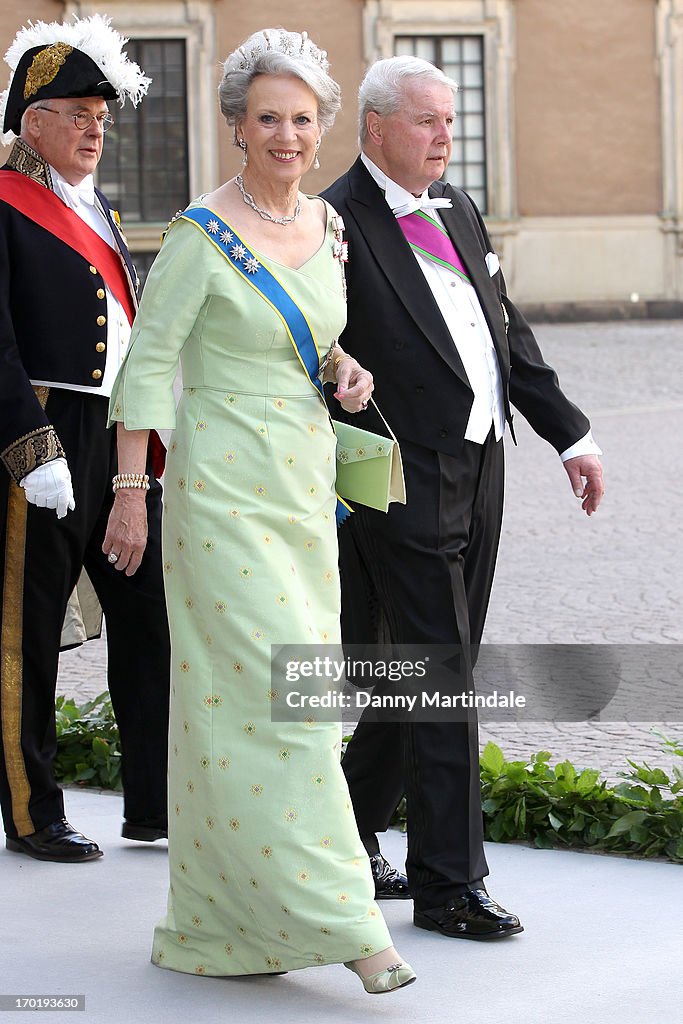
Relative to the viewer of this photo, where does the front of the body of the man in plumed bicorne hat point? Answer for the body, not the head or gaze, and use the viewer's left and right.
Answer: facing the viewer and to the right of the viewer

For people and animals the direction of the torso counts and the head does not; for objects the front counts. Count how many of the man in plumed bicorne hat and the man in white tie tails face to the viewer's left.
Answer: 0

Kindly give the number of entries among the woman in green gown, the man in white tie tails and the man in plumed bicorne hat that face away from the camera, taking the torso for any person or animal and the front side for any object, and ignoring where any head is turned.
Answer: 0

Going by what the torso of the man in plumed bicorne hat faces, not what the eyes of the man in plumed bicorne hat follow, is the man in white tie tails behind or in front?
in front

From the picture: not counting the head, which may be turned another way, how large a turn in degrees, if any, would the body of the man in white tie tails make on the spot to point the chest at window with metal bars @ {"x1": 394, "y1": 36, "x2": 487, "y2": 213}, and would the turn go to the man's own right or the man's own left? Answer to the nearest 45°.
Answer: approximately 135° to the man's own left

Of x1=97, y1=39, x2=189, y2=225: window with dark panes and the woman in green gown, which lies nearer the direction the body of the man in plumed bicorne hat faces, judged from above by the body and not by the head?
the woman in green gown

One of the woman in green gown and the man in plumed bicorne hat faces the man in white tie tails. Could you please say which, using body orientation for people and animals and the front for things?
the man in plumed bicorne hat
